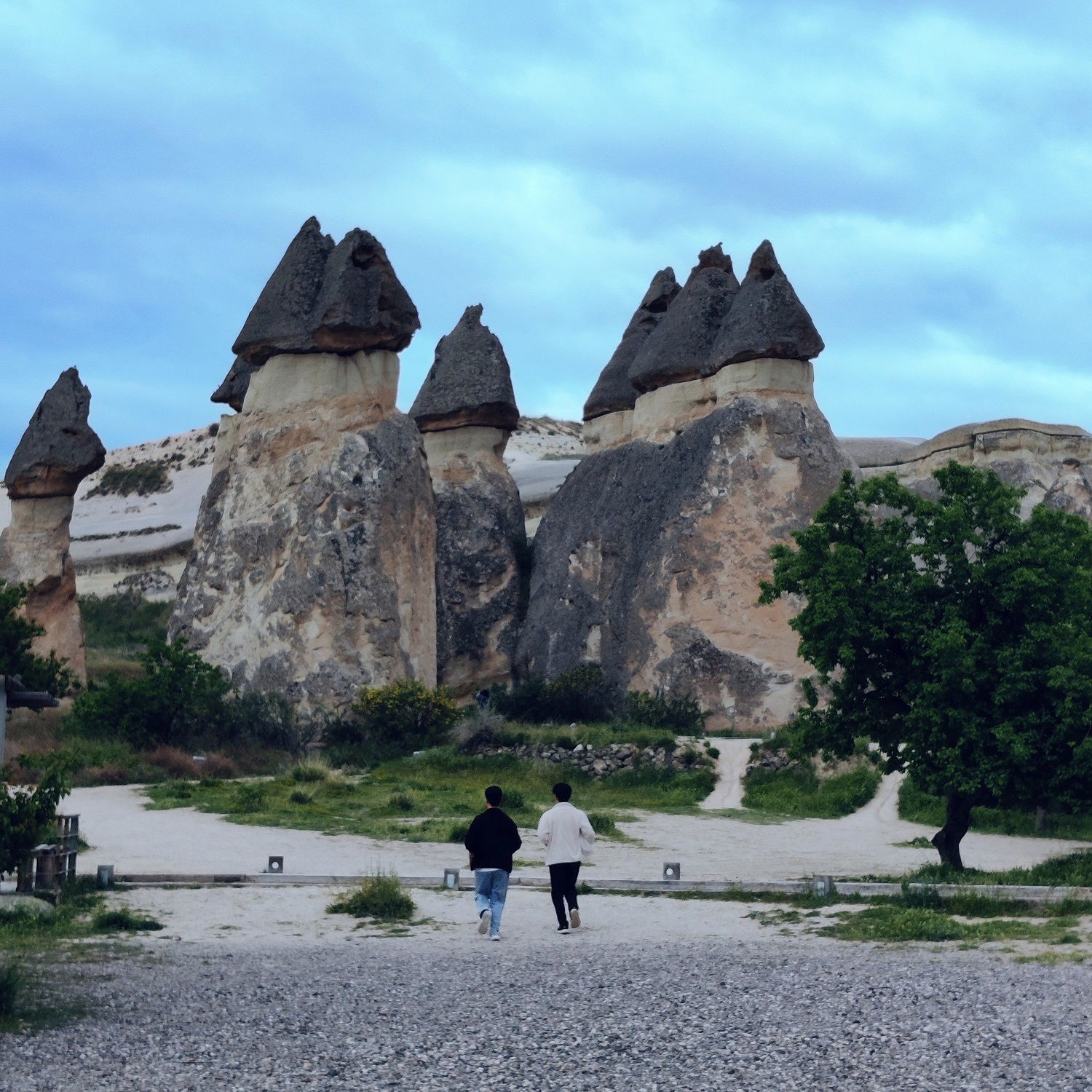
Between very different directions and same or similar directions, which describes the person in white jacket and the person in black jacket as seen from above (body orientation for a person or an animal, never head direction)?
same or similar directions

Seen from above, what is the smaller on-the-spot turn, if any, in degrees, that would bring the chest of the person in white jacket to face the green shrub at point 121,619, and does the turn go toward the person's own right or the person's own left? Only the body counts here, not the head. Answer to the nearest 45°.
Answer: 0° — they already face it

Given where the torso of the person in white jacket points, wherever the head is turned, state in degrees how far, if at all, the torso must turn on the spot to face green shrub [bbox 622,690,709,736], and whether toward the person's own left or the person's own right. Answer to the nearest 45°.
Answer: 0° — they already face it

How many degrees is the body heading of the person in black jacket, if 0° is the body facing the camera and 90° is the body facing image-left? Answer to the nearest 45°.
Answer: approximately 180°

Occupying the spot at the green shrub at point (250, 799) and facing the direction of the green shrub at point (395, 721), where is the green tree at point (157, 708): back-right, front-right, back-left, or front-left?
front-left

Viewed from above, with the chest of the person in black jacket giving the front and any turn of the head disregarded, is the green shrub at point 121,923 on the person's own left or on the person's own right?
on the person's own left

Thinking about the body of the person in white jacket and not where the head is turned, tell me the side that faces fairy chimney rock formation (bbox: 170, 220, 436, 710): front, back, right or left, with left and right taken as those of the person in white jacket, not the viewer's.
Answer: front

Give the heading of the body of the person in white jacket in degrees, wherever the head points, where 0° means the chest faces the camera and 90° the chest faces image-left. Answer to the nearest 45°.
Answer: approximately 180°

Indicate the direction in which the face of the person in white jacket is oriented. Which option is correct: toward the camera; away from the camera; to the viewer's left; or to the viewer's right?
away from the camera

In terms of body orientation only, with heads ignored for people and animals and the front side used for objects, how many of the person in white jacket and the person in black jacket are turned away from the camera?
2

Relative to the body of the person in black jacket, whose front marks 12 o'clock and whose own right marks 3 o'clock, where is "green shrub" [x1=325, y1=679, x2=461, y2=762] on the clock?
The green shrub is roughly at 12 o'clock from the person in black jacket.

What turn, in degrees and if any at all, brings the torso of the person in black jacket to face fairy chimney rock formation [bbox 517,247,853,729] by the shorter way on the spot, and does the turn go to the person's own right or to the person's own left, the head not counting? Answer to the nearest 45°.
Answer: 0° — they already face it
